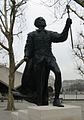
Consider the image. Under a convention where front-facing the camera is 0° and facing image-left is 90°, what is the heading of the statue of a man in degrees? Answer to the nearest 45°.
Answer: approximately 0°
